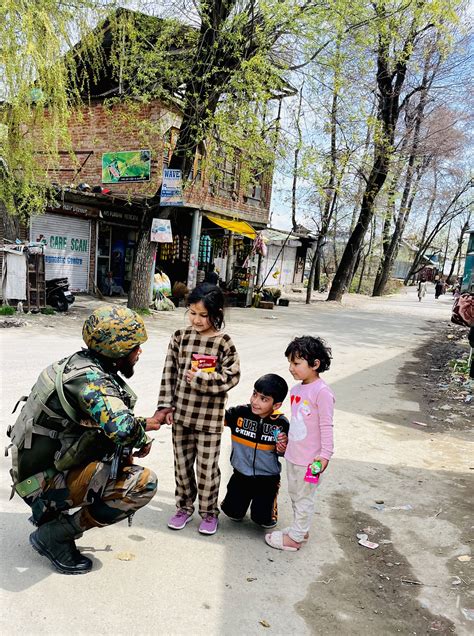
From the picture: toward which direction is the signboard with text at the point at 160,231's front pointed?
toward the camera

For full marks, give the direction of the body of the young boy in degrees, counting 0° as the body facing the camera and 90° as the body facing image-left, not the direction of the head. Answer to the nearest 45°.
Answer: approximately 0°

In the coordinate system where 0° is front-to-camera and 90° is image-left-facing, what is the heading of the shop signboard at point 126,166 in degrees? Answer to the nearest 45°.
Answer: approximately 0°

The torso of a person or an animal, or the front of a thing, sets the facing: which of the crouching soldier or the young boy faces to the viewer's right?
the crouching soldier

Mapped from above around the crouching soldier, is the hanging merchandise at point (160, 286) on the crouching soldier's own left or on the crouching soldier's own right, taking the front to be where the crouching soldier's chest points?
on the crouching soldier's own left

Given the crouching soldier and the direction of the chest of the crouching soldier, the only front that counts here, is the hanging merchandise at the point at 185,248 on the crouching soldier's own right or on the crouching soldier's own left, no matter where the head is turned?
on the crouching soldier's own left

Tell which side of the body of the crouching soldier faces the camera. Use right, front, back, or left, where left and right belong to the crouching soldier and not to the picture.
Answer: right

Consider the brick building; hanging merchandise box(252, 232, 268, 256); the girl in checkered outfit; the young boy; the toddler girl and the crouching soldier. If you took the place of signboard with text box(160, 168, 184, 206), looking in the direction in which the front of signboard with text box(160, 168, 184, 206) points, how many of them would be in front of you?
4

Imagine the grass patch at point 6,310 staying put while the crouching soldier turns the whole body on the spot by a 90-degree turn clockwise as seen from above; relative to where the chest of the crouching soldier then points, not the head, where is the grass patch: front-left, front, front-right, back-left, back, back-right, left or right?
back

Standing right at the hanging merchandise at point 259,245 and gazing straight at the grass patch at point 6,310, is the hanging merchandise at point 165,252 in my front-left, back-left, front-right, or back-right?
front-right

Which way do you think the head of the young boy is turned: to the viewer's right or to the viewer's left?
to the viewer's left

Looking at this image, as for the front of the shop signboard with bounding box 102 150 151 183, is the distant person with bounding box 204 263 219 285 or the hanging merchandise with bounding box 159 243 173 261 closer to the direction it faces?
the distant person

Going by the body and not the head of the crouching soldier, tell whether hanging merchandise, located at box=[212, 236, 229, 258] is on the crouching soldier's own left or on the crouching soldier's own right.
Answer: on the crouching soldier's own left

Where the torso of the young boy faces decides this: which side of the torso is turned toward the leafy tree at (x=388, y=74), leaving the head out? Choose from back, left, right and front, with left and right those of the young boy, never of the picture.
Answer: back

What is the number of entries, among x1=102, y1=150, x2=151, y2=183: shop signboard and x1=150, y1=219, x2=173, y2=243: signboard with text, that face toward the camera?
2

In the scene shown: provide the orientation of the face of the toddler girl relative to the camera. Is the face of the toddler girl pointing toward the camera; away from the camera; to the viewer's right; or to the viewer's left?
to the viewer's left

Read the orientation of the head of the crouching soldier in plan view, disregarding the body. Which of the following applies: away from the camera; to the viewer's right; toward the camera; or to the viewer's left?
to the viewer's right

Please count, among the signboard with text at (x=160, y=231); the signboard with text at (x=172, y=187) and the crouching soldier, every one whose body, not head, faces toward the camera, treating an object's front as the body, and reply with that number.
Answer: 2

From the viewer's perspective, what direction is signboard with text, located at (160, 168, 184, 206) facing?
toward the camera
